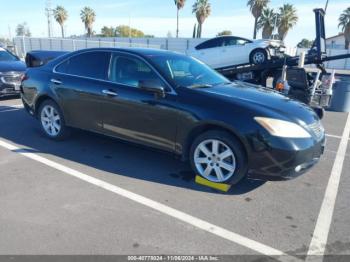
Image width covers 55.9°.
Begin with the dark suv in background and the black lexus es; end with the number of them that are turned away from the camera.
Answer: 0

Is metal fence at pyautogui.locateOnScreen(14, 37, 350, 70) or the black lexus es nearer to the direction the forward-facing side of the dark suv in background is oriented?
the black lexus es

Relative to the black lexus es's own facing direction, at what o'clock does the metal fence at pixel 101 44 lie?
The metal fence is roughly at 7 o'clock from the black lexus es.

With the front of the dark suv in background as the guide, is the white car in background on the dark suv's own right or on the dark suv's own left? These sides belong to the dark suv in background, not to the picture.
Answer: on the dark suv's own left

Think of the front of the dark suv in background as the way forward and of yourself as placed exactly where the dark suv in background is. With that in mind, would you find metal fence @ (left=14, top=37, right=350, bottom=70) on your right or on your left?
on your left

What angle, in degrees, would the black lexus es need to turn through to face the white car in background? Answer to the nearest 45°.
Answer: approximately 135° to its left

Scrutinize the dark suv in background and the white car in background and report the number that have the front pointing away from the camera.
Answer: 0

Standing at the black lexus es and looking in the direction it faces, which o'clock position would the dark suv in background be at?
The dark suv in background is roughly at 6 o'clock from the black lexus es.

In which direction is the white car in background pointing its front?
to the viewer's right

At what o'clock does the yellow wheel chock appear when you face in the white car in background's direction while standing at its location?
The yellow wheel chock is roughly at 3 o'clock from the white car in background.

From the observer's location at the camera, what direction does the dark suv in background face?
facing the viewer and to the right of the viewer

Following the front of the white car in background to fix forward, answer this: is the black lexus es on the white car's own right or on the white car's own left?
on the white car's own right
